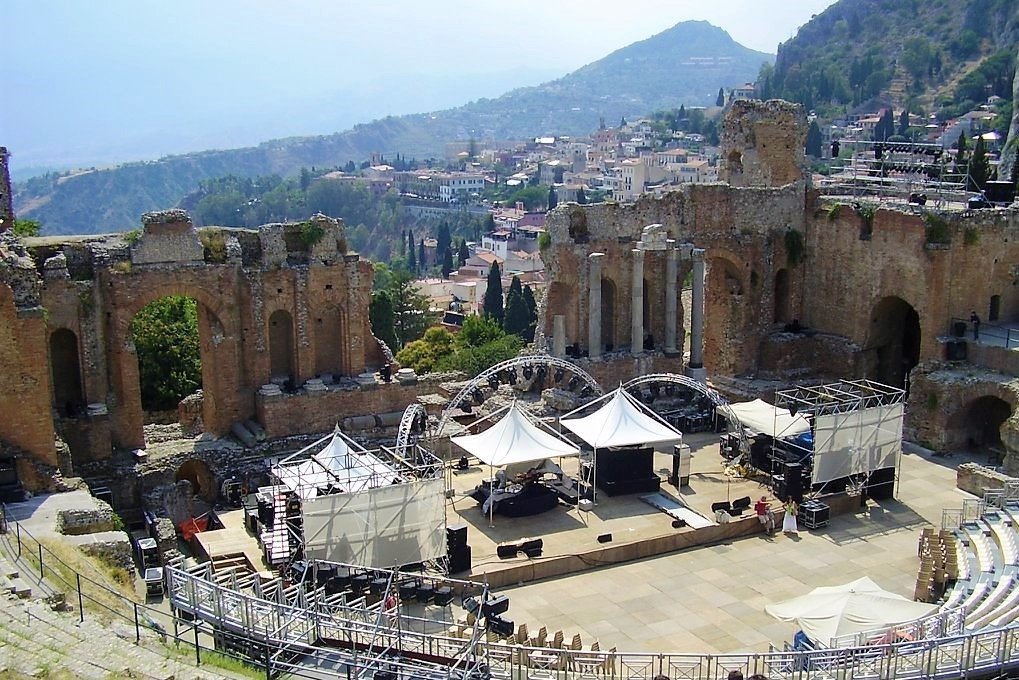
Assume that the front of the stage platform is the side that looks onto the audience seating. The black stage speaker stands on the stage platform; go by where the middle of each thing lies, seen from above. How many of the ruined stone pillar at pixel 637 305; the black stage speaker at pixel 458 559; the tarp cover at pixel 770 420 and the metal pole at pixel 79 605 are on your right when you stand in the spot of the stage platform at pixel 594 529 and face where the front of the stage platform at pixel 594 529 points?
2

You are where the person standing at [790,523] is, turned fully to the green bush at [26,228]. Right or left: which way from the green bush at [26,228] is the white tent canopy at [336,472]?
left

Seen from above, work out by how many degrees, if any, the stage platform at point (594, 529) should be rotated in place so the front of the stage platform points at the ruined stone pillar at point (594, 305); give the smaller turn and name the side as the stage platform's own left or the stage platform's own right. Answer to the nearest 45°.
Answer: approximately 135° to the stage platform's own left

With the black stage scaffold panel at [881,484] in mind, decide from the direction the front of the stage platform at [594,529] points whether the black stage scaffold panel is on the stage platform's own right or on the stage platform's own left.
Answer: on the stage platform's own left

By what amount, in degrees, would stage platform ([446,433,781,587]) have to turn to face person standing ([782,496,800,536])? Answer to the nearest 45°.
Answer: approximately 45° to its left

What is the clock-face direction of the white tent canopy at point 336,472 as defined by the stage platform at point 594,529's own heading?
The white tent canopy is roughly at 4 o'clock from the stage platform.

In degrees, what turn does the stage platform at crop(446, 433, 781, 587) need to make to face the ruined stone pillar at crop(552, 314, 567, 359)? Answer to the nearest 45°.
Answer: approximately 135° to its left

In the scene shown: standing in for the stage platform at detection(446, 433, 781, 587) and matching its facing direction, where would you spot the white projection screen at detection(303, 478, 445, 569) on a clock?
The white projection screen is roughly at 3 o'clock from the stage platform.

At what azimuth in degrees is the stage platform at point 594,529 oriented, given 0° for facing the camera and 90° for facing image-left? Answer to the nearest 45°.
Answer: approximately 315°

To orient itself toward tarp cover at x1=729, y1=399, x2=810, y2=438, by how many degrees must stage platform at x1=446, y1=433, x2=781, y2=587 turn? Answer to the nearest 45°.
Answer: approximately 90° to its left

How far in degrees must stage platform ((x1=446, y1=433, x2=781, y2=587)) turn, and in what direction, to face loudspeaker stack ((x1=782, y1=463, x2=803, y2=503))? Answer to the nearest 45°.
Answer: approximately 90° to its left

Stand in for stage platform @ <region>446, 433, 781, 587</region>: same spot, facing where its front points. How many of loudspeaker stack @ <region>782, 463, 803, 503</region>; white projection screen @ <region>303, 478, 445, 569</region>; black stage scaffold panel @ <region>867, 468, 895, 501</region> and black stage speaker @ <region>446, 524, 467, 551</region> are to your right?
2

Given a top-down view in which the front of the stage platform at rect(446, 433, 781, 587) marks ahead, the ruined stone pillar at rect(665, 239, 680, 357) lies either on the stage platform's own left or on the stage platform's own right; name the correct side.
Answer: on the stage platform's own left

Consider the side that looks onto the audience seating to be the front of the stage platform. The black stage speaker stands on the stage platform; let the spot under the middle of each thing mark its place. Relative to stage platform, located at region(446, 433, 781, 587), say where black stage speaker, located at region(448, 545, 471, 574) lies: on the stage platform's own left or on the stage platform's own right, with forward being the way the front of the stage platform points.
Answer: on the stage platform's own right

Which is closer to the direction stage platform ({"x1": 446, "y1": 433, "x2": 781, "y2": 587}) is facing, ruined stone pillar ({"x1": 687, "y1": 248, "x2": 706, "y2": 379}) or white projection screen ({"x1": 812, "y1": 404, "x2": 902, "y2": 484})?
the white projection screen
